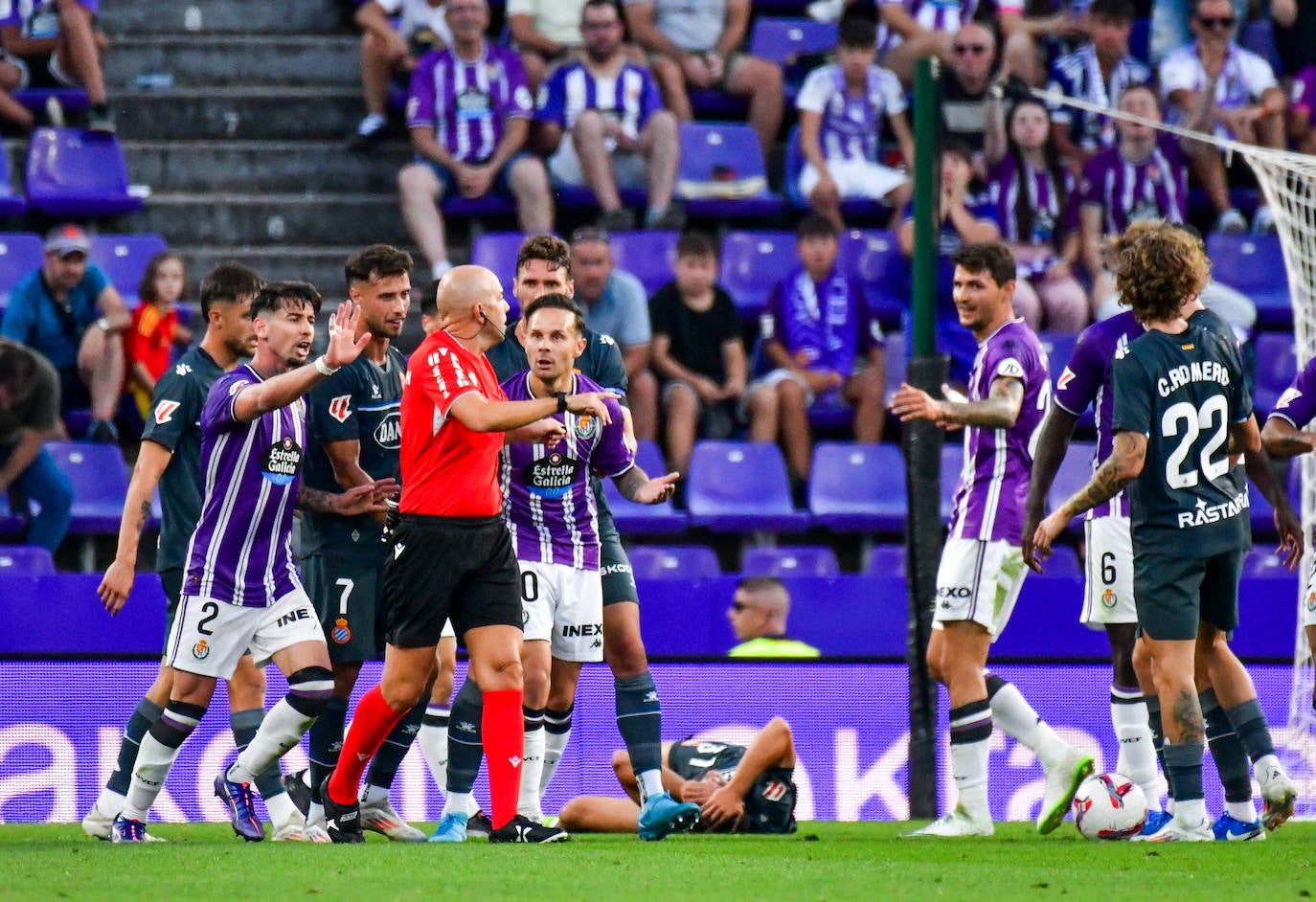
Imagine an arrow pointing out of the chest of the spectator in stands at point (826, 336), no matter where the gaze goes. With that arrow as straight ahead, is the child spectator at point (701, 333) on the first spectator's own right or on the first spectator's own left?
on the first spectator's own right

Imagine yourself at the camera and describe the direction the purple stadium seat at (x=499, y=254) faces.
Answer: facing the viewer

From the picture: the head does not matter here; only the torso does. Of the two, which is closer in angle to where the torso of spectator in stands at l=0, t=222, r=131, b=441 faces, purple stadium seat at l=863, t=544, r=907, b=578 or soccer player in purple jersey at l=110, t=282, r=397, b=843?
the soccer player in purple jersey

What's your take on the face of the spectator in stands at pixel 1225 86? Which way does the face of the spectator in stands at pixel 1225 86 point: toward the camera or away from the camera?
toward the camera

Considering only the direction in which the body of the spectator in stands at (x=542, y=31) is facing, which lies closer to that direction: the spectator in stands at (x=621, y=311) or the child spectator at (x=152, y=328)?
the spectator in stands

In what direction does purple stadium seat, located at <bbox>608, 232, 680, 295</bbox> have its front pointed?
toward the camera

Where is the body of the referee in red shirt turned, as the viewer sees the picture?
to the viewer's right

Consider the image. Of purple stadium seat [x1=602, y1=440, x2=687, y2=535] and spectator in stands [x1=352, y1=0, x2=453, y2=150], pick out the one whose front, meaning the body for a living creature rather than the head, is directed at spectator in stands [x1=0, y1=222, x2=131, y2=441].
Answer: spectator in stands [x1=352, y1=0, x2=453, y2=150]

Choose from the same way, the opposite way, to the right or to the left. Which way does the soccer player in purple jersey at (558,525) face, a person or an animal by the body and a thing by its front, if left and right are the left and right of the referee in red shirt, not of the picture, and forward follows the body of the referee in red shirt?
to the right

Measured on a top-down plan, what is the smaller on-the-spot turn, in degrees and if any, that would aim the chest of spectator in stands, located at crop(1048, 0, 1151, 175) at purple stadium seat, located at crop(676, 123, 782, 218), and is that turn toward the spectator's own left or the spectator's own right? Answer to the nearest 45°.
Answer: approximately 90° to the spectator's own right

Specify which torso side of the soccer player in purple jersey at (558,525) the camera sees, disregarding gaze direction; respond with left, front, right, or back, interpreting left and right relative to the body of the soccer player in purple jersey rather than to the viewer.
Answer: front

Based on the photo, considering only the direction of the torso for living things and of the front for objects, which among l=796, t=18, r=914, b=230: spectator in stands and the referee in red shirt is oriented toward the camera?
the spectator in stands

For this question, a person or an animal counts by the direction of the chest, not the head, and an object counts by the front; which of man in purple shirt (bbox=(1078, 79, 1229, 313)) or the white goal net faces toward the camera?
the man in purple shirt

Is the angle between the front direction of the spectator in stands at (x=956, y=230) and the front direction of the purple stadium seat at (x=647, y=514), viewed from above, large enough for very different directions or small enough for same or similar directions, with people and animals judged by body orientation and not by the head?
same or similar directions

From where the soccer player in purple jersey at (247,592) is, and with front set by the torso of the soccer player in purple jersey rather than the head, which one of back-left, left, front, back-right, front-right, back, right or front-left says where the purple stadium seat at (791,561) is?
left

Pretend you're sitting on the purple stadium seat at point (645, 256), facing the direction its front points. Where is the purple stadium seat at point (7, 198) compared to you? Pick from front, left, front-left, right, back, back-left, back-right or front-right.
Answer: right

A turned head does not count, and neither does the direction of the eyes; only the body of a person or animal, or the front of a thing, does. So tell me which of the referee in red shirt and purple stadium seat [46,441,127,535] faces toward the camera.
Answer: the purple stadium seat

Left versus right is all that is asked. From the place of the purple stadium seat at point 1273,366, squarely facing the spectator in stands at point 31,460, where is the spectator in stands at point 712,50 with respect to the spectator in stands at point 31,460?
right

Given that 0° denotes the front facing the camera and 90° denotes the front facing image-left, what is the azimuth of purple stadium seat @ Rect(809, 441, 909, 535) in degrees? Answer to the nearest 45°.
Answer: approximately 0°

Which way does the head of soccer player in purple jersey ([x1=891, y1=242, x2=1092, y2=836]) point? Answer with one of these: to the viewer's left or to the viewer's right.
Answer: to the viewer's left

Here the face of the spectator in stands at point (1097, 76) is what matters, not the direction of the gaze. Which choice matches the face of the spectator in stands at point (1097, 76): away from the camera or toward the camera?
toward the camera

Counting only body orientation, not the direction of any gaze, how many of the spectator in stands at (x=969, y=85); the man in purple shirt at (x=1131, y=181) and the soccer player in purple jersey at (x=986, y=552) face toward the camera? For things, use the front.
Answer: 2
